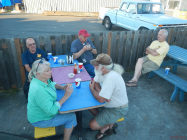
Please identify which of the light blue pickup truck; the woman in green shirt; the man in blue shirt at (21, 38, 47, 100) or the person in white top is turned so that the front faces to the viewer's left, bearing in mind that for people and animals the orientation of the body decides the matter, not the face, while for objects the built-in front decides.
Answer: the person in white top

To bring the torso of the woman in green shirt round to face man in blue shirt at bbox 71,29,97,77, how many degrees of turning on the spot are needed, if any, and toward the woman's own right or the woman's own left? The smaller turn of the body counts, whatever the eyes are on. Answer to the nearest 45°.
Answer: approximately 45° to the woman's own left

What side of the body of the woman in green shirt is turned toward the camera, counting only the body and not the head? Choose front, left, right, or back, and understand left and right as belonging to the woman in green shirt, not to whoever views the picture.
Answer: right

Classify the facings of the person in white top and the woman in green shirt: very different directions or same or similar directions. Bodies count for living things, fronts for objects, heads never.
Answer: very different directions

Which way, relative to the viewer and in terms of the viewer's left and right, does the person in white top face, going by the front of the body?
facing to the left of the viewer

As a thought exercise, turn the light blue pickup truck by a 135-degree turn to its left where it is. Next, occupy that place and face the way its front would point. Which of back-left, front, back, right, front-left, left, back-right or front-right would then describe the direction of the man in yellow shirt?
back

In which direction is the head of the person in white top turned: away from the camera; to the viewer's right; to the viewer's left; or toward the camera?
to the viewer's left

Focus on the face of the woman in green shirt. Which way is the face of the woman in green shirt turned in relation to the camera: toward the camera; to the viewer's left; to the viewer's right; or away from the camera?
to the viewer's right

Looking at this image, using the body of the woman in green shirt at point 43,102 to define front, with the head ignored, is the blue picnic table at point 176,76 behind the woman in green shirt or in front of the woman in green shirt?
in front
